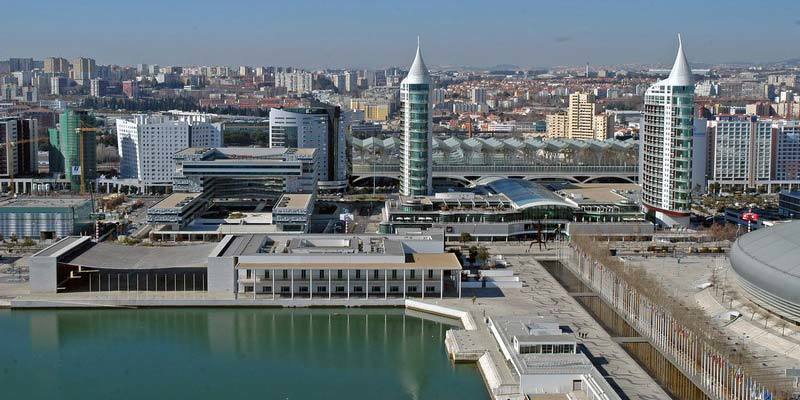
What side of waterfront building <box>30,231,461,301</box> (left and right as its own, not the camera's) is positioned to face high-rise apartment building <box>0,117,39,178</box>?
back

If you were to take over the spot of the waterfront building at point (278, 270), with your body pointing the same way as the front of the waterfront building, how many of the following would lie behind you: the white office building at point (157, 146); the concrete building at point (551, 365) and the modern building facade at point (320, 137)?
2

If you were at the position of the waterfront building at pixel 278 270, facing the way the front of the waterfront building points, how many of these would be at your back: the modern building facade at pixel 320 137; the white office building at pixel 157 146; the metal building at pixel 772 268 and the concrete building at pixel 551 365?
2

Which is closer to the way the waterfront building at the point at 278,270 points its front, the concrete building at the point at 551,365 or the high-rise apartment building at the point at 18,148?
the concrete building

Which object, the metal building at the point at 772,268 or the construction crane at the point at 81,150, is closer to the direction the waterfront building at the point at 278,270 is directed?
the metal building

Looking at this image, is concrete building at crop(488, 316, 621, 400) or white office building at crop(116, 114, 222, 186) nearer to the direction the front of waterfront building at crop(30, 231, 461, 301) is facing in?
the concrete building

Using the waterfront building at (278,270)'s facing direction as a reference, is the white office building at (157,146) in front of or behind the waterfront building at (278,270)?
behind

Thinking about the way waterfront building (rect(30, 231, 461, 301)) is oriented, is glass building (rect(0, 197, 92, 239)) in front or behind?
behind

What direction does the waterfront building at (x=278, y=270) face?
toward the camera

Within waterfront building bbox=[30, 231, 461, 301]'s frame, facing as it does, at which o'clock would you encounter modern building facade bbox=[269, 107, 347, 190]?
The modern building facade is roughly at 6 o'clock from the waterfront building.

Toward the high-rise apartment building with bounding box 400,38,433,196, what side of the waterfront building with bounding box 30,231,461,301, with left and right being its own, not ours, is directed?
back
